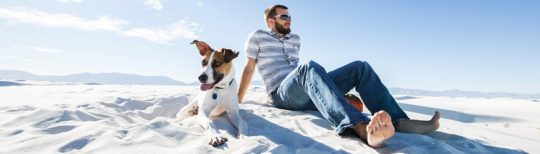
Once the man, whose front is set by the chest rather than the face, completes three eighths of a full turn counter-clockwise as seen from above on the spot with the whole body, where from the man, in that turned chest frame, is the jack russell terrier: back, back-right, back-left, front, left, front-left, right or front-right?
left

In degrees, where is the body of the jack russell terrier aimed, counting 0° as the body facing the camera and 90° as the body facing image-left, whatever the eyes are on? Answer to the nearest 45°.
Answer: approximately 0°

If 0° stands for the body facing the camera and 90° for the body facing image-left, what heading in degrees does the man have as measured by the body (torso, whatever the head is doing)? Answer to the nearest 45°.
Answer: approximately 315°
